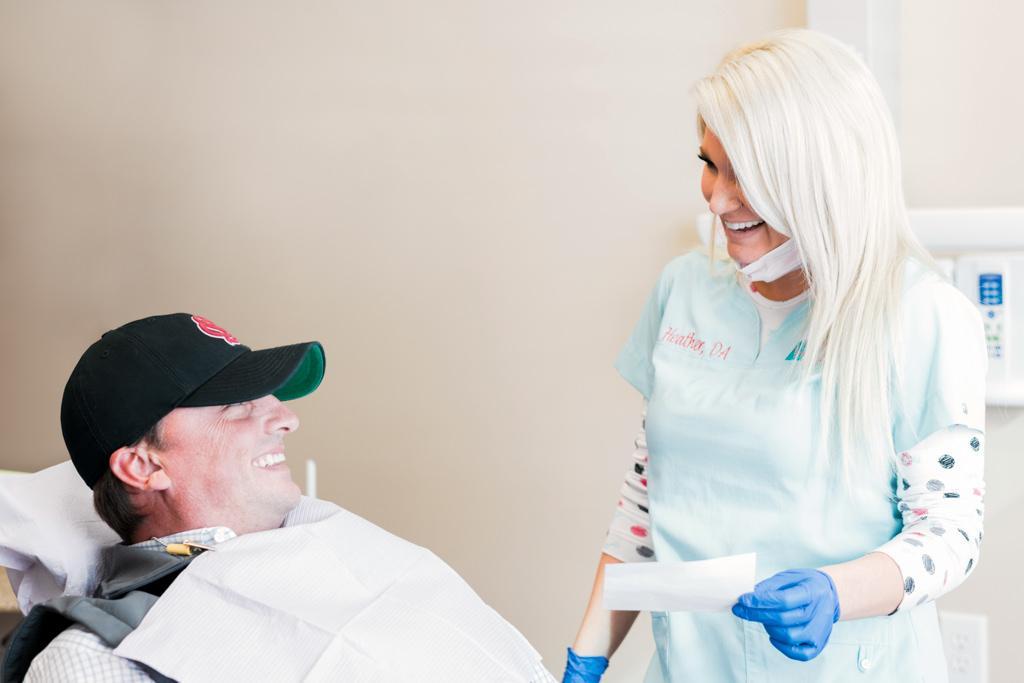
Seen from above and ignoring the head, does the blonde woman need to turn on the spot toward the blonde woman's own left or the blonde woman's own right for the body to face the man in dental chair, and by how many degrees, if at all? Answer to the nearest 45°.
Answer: approximately 45° to the blonde woman's own right

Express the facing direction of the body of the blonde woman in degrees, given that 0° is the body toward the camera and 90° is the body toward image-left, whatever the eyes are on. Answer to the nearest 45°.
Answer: approximately 45°
